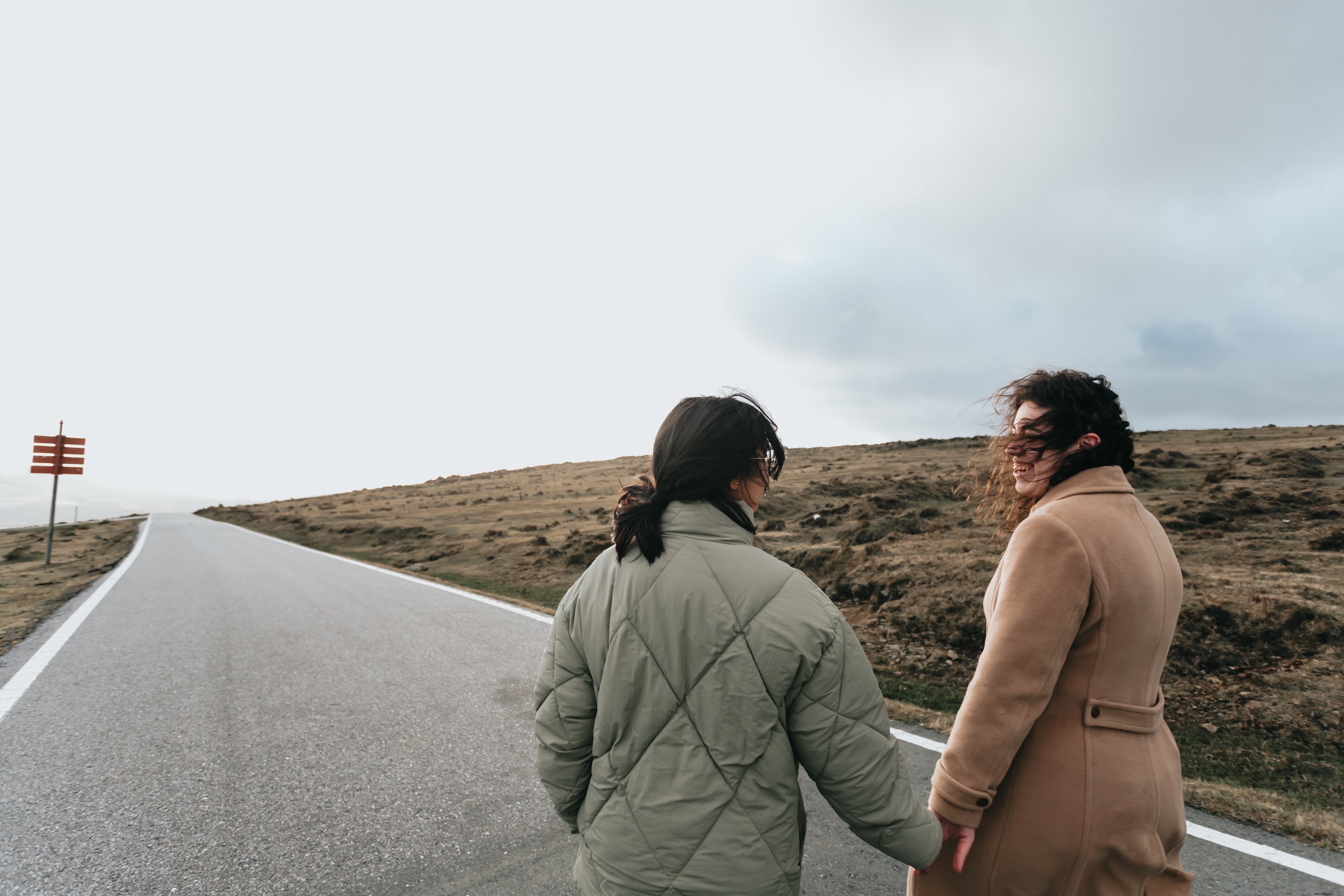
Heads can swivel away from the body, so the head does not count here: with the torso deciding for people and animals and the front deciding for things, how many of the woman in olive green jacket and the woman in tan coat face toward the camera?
0

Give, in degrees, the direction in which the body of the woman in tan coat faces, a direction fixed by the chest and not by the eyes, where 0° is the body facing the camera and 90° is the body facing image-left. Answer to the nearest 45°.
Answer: approximately 135°

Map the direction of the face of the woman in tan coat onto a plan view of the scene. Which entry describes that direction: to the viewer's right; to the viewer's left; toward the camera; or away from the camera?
to the viewer's left

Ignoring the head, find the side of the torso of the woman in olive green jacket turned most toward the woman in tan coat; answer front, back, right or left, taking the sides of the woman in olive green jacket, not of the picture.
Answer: right

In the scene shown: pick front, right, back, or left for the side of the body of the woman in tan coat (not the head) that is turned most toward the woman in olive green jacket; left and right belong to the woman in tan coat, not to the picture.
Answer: left

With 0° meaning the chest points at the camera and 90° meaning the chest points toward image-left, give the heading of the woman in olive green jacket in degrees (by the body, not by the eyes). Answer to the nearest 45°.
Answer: approximately 180°

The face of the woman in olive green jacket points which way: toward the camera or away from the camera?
away from the camera
